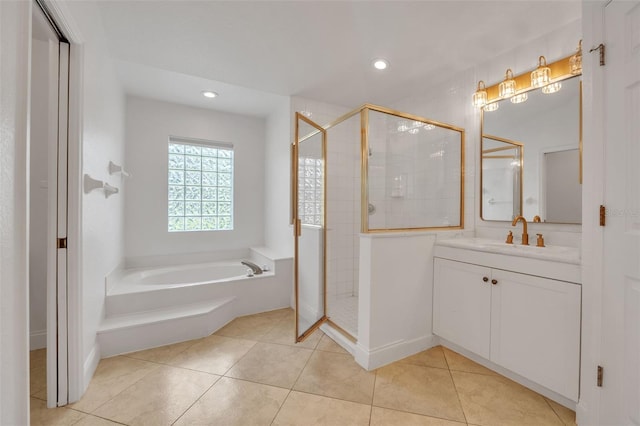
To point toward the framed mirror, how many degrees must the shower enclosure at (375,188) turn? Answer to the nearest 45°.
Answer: approximately 135° to its left

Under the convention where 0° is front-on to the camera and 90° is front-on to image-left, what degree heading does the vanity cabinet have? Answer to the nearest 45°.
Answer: approximately 45°

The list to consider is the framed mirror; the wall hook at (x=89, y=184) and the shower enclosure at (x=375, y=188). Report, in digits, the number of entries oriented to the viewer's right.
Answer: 1

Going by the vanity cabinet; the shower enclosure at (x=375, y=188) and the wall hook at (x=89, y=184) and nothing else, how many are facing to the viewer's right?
1

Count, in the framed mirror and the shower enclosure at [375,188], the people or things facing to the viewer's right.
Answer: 0

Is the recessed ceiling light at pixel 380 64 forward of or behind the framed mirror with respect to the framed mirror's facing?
forward

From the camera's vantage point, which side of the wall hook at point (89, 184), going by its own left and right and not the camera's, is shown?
right

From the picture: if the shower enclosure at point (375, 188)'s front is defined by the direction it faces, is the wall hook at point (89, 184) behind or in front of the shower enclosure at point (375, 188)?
in front

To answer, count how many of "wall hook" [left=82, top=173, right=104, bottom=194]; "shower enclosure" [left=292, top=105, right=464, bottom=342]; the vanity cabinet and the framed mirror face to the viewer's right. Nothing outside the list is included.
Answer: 1
